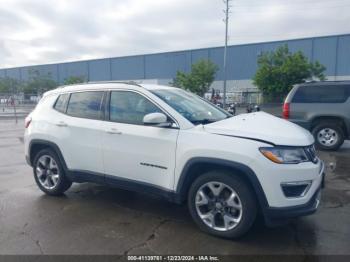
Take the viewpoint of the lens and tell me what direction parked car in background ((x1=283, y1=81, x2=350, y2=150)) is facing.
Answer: facing to the right of the viewer

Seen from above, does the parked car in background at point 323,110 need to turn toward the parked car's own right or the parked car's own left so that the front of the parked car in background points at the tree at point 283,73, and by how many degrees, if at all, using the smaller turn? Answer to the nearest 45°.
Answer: approximately 90° to the parked car's own left

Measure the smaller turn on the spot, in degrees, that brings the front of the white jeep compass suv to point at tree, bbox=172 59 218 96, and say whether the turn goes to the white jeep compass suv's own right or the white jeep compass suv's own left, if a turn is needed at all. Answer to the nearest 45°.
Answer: approximately 135° to the white jeep compass suv's own left

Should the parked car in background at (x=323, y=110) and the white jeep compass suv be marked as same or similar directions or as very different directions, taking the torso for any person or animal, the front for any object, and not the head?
same or similar directions

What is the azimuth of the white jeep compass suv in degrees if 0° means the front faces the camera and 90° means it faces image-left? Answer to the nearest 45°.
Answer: approximately 315°

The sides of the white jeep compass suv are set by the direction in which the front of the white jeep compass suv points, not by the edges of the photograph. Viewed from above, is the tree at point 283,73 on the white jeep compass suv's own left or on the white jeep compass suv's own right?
on the white jeep compass suv's own left

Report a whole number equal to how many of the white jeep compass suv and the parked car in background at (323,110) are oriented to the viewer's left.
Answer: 0

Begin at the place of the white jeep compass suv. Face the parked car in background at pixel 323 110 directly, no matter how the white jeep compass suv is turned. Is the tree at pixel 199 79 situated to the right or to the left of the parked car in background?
left
